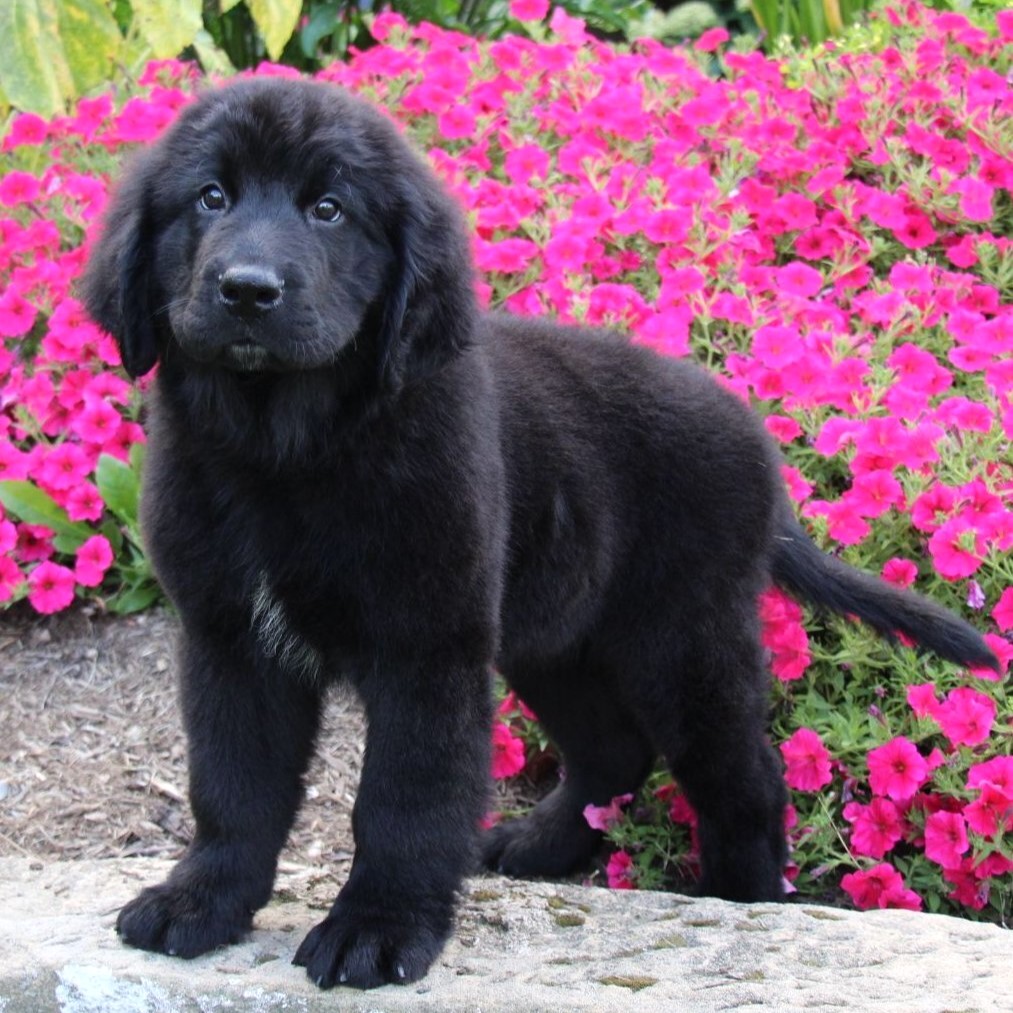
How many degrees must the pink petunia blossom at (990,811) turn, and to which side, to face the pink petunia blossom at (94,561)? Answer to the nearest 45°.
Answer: approximately 90° to its right

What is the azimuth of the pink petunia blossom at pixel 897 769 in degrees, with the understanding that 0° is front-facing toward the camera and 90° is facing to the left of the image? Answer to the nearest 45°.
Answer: approximately 0°

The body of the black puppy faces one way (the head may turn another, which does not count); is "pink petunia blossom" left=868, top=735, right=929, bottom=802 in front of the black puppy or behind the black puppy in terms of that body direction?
behind

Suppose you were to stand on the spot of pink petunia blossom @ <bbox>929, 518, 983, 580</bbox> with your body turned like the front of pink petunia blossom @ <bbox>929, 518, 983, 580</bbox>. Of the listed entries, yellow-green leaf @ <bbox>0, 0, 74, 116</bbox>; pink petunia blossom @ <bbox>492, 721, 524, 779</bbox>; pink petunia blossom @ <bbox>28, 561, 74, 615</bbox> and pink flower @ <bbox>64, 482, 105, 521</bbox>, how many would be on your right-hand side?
4

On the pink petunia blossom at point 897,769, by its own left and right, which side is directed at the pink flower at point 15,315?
right
